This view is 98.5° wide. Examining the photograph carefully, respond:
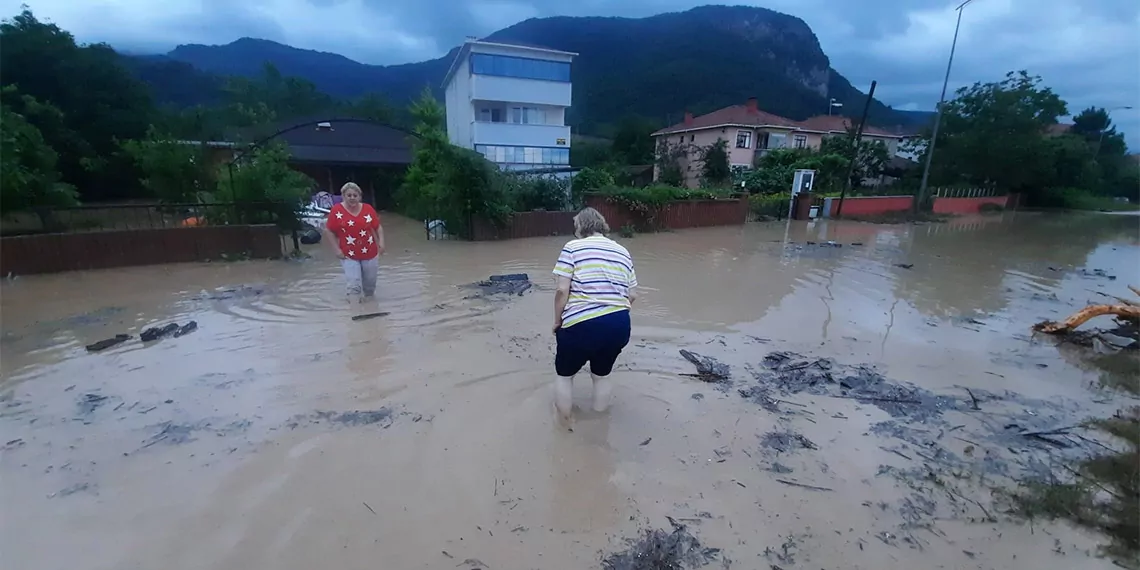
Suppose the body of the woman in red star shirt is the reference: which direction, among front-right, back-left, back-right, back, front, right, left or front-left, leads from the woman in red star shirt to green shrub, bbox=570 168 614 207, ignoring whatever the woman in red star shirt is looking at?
back-left

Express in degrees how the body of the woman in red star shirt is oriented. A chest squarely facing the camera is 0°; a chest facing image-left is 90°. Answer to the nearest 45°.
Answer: approximately 0°

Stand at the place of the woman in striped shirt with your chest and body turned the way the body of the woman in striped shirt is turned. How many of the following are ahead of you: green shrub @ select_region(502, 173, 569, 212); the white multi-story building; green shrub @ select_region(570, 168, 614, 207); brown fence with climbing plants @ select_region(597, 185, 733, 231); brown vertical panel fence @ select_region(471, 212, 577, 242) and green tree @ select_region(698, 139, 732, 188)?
6

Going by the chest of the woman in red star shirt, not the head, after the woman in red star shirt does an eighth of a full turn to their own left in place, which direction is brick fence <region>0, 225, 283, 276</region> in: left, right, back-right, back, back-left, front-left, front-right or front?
back

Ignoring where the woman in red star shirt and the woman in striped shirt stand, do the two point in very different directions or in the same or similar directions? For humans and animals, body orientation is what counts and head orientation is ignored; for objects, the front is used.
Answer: very different directions

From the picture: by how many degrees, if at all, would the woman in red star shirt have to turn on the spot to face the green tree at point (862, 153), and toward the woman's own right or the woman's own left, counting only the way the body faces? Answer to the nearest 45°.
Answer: approximately 135° to the woman's own left

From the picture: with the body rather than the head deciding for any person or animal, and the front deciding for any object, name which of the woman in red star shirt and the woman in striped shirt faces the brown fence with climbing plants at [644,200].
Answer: the woman in striped shirt

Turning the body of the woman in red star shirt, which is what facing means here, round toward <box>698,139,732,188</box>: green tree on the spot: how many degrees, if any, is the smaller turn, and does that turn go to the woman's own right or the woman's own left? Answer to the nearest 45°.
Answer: approximately 135° to the woman's own left

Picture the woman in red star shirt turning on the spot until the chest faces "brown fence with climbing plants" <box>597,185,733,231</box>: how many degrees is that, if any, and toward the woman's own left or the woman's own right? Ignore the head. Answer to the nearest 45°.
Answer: approximately 135° to the woman's own left

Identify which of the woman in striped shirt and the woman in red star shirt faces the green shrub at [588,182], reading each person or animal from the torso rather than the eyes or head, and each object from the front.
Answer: the woman in striped shirt

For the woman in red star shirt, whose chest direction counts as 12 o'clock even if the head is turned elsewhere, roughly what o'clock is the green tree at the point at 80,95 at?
The green tree is roughly at 5 o'clock from the woman in red star shirt.

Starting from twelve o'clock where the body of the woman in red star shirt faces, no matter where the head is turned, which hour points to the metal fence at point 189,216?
The metal fence is roughly at 5 o'clock from the woman in red star shirt.

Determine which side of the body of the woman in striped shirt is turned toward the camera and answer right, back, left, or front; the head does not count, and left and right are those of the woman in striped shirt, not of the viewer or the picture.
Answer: back

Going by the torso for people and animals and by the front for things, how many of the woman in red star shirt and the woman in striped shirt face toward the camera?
1

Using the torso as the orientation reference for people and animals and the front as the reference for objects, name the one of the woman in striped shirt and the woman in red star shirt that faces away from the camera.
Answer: the woman in striped shirt

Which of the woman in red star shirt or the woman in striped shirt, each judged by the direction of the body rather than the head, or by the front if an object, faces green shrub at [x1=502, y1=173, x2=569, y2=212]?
the woman in striped shirt

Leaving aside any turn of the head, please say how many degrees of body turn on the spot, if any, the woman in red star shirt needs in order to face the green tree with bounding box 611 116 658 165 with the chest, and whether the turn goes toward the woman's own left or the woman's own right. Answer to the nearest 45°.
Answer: approximately 135° to the woman's own left

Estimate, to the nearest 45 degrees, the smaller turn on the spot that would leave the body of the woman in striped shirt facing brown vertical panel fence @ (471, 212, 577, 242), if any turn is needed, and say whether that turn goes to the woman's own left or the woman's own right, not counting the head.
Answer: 0° — they already face it
